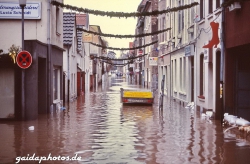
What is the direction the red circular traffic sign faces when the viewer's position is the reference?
facing the viewer

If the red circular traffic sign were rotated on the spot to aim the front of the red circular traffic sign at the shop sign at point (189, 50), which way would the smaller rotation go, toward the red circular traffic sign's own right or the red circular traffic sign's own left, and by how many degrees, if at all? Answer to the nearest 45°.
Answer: approximately 135° to the red circular traffic sign's own left
